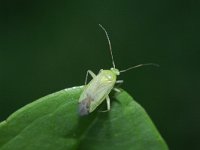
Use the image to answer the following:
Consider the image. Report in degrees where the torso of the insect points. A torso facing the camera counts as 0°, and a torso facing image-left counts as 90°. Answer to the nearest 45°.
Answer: approximately 225°
